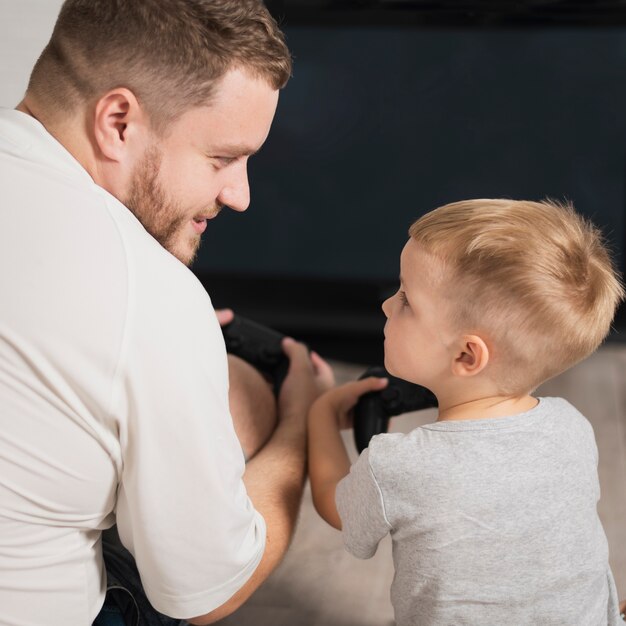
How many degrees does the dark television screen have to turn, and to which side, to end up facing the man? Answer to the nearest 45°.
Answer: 0° — it already faces them

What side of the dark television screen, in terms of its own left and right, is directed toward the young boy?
front

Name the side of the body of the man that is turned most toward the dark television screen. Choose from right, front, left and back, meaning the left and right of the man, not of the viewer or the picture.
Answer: front

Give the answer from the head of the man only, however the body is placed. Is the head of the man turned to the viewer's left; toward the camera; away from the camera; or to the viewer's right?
to the viewer's right

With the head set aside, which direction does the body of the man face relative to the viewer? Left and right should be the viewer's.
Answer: facing away from the viewer and to the right of the viewer

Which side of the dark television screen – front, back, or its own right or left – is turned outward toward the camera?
front

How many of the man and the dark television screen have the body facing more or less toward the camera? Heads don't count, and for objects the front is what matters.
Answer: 1
